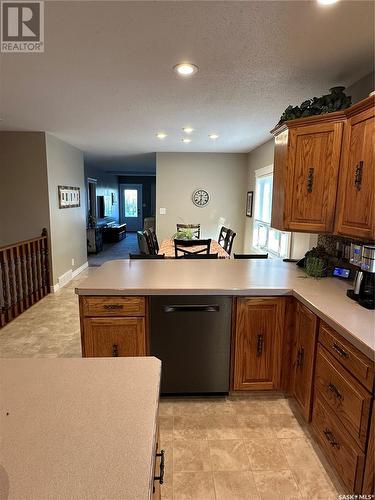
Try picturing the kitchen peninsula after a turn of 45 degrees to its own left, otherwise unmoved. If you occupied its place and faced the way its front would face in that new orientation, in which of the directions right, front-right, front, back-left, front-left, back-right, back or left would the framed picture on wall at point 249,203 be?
back-left

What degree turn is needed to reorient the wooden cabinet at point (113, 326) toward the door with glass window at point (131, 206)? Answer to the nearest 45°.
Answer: approximately 180°

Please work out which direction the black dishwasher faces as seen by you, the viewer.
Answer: facing the viewer

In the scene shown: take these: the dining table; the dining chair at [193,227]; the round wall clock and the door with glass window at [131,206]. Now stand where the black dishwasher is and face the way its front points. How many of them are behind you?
4

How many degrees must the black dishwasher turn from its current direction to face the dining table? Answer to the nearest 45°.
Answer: approximately 180°

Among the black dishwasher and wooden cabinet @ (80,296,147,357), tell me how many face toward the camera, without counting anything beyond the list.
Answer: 2

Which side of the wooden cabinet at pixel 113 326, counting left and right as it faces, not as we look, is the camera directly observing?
front

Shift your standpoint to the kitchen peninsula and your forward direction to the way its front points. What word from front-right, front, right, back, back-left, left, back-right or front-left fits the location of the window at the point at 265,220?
back

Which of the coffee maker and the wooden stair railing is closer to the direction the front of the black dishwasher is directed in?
the coffee maker
